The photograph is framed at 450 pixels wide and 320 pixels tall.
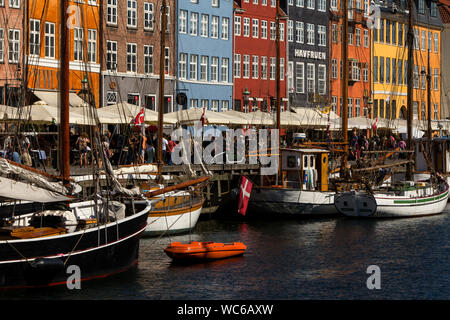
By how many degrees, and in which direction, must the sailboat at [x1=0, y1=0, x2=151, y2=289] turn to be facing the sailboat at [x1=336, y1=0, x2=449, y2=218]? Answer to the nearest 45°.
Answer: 0° — it already faces it

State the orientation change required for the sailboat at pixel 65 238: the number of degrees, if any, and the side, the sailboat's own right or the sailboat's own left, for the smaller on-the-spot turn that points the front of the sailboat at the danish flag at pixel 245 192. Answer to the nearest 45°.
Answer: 0° — it already faces it

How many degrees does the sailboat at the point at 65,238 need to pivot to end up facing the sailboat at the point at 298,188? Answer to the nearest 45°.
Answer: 0° — it already faces it

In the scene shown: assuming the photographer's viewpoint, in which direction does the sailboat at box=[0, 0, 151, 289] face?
facing away from the viewer and to the right of the viewer
